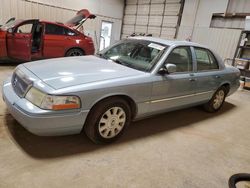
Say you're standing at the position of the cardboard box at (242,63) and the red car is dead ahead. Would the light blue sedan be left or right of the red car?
left

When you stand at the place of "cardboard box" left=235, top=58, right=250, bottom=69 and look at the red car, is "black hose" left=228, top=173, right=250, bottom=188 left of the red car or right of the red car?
left

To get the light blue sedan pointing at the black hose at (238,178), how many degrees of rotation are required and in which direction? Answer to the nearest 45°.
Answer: approximately 135° to its left

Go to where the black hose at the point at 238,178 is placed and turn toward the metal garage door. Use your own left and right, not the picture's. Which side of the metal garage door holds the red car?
left

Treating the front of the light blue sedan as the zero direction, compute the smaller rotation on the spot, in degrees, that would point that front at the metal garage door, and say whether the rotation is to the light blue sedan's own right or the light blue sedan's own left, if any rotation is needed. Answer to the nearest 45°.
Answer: approximately 135° to the light blue sedan's own right

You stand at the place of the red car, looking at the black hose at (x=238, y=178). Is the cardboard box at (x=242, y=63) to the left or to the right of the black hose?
left

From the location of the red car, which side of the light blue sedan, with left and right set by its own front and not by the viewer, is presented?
right

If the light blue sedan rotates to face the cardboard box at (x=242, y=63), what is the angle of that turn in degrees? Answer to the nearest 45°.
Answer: approximately 180°
